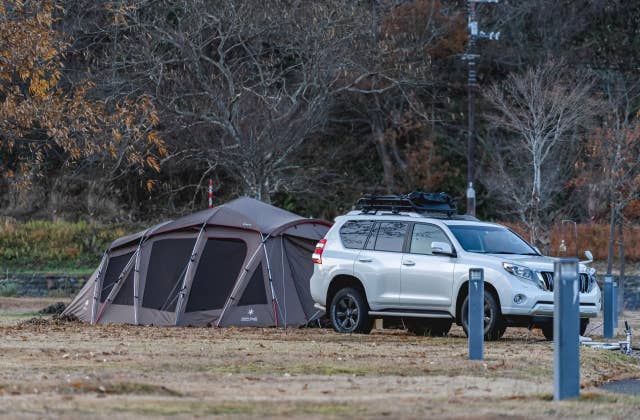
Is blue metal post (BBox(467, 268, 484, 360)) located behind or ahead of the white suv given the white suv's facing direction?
ahead

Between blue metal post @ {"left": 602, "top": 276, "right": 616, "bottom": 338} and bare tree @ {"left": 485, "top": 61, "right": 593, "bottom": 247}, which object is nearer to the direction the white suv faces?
the blue metal post

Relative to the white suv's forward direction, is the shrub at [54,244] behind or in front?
behind

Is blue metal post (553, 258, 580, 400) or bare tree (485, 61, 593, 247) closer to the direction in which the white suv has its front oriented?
the blue metal post

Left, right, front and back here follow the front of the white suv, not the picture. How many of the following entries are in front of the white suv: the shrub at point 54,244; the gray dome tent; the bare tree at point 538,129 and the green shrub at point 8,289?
0

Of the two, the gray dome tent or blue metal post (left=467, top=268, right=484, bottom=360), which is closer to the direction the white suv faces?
the blue metal post

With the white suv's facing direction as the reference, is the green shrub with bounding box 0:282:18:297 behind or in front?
behind

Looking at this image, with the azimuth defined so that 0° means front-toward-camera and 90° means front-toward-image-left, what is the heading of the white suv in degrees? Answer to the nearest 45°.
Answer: approximately 315°

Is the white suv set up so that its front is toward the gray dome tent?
no

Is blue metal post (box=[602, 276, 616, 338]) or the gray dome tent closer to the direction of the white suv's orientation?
the blue metal post

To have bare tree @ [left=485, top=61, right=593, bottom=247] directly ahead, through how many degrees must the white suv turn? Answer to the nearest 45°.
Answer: approximately 135° to its left
